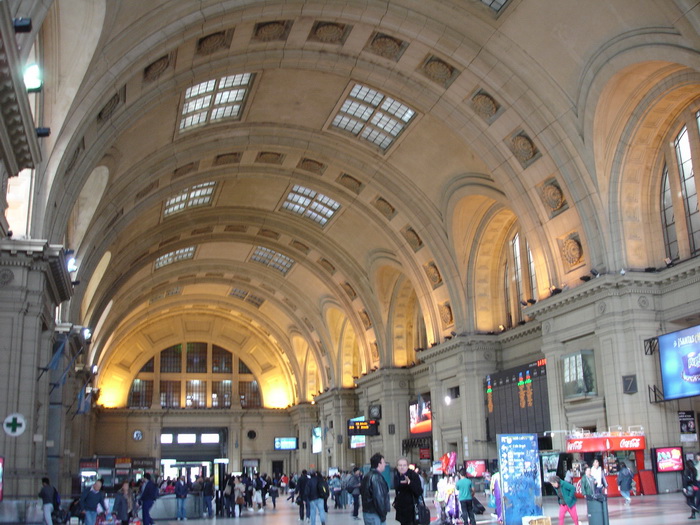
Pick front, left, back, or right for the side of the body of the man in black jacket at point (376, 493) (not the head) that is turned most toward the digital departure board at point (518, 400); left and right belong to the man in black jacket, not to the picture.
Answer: left

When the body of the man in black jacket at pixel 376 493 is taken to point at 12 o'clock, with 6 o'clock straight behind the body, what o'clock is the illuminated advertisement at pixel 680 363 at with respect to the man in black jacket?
The illuminated advertisement is roughly at 10 o'clock from the man in black jacket.

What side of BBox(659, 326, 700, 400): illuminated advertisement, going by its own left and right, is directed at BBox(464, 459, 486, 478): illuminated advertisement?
right

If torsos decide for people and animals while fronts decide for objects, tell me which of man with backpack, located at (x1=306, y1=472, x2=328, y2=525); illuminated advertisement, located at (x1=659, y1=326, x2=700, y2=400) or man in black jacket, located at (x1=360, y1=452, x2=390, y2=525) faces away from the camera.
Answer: the man with backpack

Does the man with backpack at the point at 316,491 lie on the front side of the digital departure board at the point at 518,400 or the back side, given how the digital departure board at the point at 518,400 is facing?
on the front side

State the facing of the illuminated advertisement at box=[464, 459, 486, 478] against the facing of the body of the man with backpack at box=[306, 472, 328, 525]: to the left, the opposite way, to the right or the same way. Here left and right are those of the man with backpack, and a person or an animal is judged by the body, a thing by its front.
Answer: the opposite way

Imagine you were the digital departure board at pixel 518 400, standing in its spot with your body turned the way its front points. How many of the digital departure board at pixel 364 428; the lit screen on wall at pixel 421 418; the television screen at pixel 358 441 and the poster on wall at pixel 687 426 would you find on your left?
1

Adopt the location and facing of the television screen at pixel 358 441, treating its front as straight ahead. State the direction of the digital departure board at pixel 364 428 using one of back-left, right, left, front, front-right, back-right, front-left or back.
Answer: front-left

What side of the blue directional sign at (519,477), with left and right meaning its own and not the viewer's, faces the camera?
front

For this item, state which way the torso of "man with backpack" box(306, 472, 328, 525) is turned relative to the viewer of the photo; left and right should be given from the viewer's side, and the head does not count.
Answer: facing away from the viewer

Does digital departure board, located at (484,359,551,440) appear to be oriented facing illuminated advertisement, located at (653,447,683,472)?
no

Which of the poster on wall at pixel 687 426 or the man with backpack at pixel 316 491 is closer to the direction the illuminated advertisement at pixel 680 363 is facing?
the man with backpack

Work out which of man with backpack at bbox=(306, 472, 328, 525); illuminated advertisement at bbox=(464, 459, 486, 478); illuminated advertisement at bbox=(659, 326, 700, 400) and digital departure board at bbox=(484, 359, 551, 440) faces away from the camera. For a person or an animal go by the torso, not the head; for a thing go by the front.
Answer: the man with backpack

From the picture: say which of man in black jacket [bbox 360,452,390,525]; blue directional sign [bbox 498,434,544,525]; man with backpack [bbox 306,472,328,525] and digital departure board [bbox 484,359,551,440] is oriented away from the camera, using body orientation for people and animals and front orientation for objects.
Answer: the man with backpack

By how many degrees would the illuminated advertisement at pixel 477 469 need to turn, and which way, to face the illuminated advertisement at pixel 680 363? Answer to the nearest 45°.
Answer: approximately 45° to its left

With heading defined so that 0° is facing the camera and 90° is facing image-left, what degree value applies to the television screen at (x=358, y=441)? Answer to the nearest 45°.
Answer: approximately 45°
